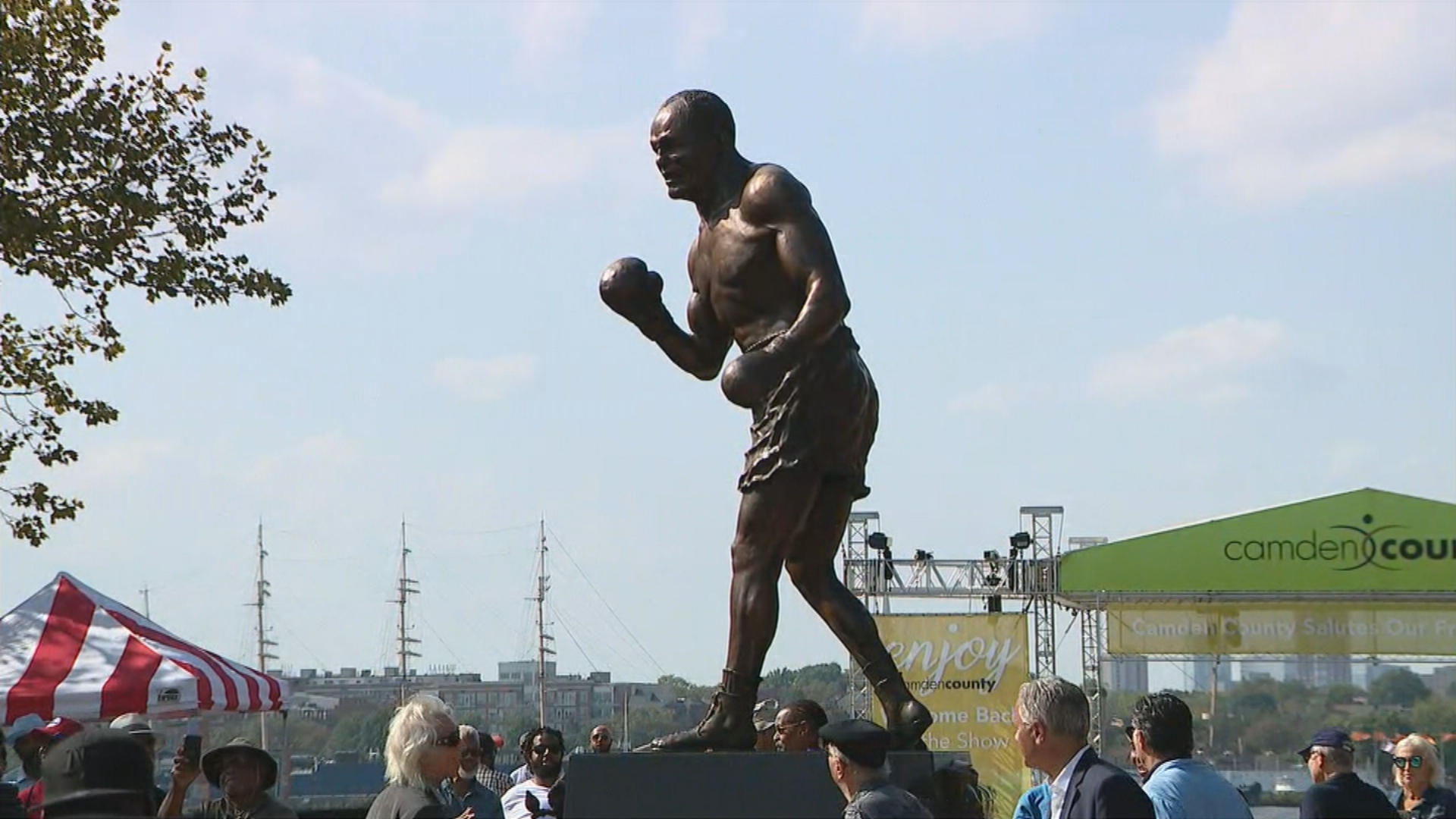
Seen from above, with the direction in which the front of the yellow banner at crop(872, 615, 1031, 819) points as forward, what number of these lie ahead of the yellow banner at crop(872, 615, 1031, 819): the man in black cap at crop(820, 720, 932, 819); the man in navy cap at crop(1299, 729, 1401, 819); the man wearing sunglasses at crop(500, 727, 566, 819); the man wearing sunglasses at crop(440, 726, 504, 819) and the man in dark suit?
5

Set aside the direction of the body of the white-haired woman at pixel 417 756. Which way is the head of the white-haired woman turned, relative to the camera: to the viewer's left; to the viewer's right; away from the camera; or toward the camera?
to the viewer's right

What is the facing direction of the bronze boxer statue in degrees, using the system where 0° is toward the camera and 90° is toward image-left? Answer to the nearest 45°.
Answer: approximately 45°

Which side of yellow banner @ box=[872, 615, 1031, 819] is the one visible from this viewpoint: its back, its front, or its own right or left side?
front

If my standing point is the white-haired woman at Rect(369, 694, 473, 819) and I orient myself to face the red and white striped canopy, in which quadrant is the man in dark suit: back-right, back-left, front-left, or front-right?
back-right

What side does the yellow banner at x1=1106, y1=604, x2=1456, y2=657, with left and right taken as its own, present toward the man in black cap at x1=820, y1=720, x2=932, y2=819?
front

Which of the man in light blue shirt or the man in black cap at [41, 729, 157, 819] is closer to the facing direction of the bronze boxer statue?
the man in black cap

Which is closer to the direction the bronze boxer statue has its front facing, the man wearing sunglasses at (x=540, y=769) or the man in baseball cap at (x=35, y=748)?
the man in baseball cap

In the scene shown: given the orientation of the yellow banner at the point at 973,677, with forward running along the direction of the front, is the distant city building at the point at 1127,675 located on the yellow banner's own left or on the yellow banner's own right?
on the yellow banner's own left

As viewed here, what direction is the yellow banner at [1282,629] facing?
toward the camera

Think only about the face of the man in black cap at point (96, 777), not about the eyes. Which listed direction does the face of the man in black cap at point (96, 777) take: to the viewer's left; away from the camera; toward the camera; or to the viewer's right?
away from the camera
